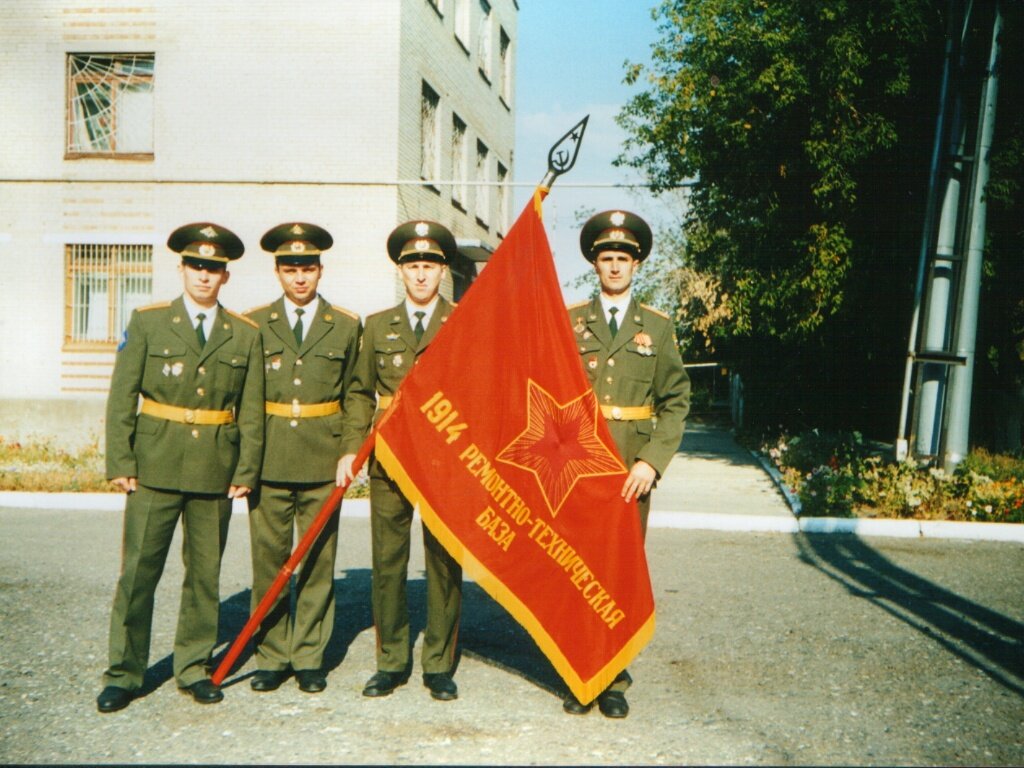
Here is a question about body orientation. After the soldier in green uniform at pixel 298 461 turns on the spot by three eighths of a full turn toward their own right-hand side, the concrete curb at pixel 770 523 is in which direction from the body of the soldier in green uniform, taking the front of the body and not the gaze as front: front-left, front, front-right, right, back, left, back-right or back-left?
right

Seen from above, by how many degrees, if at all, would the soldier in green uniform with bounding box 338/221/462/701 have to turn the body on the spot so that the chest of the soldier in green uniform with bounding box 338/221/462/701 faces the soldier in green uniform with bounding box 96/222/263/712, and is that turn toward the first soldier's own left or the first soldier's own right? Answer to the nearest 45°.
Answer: approximately 90° to the first soldier's own right

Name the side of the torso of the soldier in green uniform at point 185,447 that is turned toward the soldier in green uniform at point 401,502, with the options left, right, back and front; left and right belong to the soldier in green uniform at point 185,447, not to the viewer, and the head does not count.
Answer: left

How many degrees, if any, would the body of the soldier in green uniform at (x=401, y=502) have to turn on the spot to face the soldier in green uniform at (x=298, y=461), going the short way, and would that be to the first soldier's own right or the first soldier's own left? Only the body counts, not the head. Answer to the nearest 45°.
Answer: approximately 90° to the first soldier's own right

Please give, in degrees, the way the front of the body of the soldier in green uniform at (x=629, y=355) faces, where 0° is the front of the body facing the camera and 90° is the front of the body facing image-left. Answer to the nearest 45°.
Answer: approximately 0°

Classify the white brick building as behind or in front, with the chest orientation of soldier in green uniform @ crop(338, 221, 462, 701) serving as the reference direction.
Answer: behind
